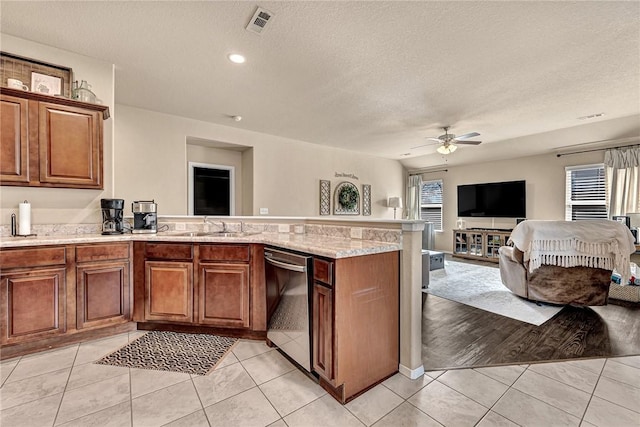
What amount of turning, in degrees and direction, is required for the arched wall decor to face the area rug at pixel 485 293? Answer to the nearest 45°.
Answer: approximately 45° to its left

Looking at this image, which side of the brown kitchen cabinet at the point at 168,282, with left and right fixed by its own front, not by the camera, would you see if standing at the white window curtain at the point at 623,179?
left

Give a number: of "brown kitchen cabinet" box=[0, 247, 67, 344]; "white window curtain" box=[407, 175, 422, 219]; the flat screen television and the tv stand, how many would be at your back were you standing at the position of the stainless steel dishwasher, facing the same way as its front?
3

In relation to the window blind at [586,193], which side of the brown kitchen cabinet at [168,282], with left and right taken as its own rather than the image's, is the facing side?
left

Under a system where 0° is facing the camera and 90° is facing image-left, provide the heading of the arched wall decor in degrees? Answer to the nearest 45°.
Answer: approximately 0°

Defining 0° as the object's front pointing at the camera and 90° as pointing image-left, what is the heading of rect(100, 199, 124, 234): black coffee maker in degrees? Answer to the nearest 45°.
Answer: approximately 0°

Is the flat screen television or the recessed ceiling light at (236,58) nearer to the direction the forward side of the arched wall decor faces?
the recessed ceiling light

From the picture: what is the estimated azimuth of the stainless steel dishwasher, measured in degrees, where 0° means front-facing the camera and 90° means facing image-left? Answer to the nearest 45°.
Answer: approximately 45°

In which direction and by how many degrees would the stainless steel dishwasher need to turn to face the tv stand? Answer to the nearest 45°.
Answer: approximately 180°

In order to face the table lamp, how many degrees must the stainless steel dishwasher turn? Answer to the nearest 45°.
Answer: approximately 180°

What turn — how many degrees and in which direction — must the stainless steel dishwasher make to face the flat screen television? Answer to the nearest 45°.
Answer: approximately 180°
